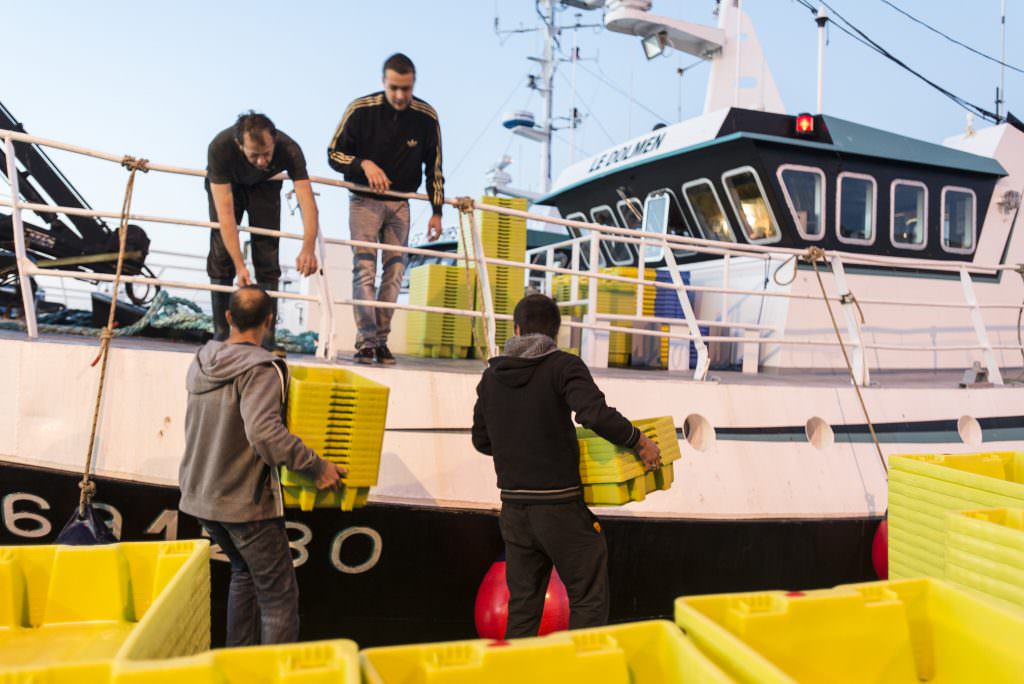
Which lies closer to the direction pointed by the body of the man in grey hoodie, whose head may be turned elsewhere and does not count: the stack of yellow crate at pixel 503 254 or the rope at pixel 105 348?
the stack of yellow crate

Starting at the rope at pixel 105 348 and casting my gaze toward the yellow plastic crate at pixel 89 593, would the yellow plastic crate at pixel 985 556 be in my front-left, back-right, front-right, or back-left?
front-left

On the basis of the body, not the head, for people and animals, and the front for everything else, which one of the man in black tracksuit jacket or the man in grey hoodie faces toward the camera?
the man in black tracksuit jacket

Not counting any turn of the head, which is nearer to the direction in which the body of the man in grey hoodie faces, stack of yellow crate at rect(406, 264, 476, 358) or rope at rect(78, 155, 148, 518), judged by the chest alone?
the stack of yellow crate

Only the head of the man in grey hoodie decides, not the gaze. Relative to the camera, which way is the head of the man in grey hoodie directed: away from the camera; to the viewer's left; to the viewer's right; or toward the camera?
away from the camera

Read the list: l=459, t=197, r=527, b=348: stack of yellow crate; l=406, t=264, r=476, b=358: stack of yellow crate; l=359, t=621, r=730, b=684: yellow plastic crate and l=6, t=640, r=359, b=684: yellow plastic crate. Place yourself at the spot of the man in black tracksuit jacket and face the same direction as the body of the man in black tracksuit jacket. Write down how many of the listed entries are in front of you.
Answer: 2

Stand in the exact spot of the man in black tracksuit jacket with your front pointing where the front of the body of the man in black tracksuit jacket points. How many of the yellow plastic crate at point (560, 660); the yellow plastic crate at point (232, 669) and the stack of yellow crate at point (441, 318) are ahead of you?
2

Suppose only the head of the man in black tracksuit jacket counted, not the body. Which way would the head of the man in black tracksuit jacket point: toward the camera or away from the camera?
toward the camera

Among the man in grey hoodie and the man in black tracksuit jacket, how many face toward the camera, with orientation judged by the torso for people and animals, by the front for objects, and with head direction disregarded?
1

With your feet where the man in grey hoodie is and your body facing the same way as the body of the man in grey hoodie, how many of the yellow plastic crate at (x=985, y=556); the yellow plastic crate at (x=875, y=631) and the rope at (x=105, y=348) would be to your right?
2

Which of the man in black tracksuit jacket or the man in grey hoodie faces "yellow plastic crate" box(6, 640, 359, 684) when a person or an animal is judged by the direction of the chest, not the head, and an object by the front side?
the man in black tracksuit jacket

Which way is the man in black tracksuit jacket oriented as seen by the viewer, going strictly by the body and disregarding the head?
toward the camera

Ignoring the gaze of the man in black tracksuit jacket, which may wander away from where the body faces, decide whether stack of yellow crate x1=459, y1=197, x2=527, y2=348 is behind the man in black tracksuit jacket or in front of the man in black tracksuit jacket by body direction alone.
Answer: behind

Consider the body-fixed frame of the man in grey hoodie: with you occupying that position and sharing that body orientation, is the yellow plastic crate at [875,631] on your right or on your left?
on your right

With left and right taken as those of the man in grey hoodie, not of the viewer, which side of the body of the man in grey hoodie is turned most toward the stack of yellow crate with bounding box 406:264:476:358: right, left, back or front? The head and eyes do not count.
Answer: front

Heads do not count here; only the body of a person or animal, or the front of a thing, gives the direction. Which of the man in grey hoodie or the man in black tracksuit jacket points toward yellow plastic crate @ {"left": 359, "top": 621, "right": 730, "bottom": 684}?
the man in black tracksuit jacket

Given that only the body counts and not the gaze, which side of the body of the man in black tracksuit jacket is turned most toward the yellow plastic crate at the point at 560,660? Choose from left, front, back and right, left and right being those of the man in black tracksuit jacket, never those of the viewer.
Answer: front

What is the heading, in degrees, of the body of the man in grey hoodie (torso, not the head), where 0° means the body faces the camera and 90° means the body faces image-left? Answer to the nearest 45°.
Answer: approximately 225°

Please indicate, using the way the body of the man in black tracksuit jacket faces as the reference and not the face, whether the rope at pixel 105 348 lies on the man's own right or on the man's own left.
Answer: on the man's own right
